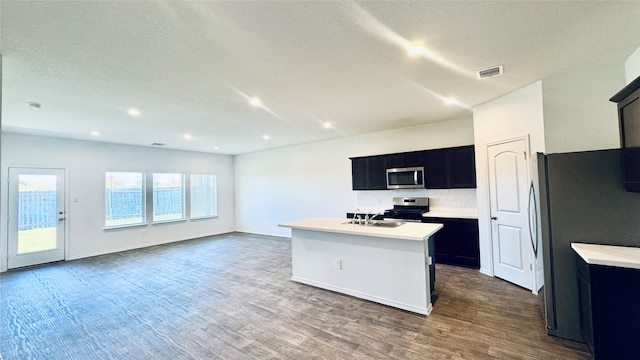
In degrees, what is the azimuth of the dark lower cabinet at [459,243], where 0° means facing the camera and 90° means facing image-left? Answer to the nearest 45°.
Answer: approximately 45°

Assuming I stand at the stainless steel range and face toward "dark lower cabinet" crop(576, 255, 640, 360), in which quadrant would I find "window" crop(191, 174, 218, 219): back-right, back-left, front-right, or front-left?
back-right

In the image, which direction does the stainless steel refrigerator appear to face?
to the viewer's left

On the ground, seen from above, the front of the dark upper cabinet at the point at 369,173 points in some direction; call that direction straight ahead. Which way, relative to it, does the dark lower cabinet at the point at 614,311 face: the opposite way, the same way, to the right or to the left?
to the right

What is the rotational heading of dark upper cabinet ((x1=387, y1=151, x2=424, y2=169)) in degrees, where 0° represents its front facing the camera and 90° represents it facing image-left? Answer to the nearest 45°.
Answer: approximately 45°

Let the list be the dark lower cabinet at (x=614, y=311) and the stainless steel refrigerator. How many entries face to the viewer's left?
2

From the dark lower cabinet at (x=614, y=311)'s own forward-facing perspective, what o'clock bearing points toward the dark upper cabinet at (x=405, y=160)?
The dark upper cabinet is roughly at 1 o'clock from the dark lower cabinet.

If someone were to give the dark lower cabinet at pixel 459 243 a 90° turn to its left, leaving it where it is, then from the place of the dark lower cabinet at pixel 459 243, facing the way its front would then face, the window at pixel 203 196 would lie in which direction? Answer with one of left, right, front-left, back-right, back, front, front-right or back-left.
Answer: back-right

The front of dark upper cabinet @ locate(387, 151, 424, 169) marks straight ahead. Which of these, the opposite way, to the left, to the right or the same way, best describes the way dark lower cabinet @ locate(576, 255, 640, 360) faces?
to the right

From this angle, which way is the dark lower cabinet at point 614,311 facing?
to the viewer's left
